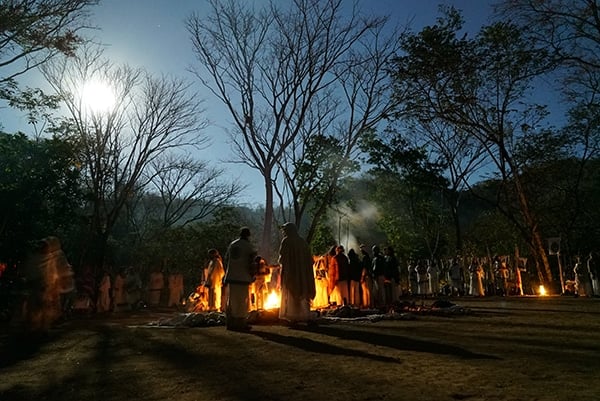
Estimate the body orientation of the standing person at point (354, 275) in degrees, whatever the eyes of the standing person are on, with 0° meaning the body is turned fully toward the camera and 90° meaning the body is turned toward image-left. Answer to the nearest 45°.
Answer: approximately 90°

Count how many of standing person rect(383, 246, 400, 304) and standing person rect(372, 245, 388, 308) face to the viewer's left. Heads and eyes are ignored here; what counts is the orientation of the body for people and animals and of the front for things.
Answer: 2

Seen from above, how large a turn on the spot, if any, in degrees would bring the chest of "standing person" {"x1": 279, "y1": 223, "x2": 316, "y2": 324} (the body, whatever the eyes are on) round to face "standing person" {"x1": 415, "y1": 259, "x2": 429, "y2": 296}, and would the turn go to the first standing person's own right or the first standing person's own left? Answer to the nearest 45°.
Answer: approximately 90° to the first standing person's own right
